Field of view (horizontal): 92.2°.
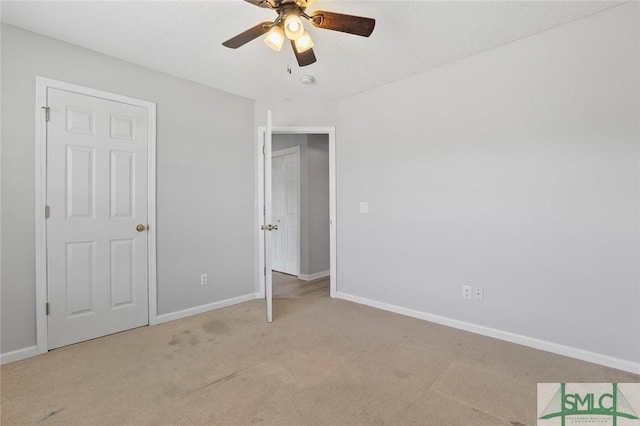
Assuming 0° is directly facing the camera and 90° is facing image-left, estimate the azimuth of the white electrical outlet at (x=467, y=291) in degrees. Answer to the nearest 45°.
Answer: approximately 45°

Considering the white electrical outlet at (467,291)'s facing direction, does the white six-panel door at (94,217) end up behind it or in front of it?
in front

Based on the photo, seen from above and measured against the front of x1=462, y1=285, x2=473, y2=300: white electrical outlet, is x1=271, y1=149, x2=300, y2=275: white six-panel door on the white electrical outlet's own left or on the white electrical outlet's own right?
on the white electrical outlet's own right
